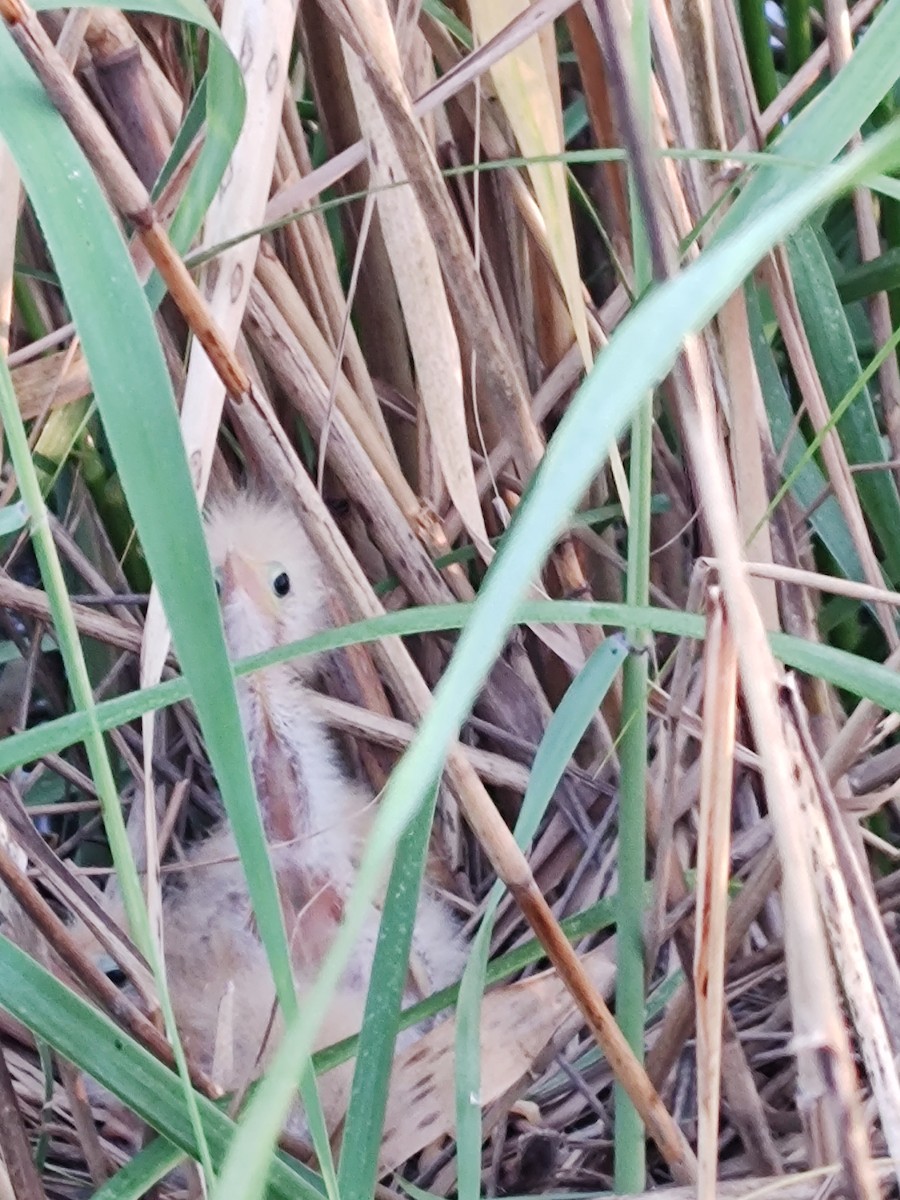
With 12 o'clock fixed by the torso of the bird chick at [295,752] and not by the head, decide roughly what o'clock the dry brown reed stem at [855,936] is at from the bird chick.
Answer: The dry brown reed stem is roughly at 10 o'clock from the bird chick.

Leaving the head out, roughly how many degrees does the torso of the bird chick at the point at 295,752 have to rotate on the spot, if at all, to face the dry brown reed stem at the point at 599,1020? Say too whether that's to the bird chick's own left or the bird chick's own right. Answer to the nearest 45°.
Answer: approximately 45° to the bird chick's own left

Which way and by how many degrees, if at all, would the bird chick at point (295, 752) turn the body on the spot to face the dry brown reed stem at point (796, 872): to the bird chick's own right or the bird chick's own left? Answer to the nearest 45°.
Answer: approximately 45° to the bird chick's own left

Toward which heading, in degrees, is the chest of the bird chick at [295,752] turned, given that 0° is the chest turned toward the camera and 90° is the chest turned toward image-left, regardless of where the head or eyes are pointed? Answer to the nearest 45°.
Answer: approximately 45°
